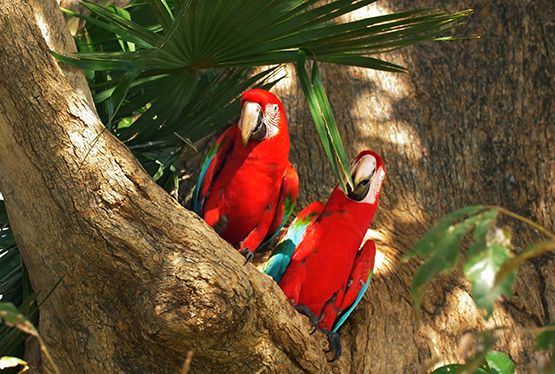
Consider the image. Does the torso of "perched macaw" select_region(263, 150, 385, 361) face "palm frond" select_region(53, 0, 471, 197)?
no

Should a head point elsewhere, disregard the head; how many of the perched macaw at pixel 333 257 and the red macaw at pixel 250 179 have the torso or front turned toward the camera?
2

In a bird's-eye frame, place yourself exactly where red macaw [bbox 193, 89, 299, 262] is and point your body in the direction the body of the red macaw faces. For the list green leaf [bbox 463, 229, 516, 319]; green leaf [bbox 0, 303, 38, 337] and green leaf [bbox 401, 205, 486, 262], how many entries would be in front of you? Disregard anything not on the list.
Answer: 3

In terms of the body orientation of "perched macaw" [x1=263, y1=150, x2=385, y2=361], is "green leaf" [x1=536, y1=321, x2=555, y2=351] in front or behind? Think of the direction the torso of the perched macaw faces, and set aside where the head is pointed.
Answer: in front

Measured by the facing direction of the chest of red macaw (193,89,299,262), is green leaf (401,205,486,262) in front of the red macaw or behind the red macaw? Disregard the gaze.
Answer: in front

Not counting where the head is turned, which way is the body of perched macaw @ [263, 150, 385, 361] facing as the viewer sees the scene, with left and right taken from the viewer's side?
facing the viewer

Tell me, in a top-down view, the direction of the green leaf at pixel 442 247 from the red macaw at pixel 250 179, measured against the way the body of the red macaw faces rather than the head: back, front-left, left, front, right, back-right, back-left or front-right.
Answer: front

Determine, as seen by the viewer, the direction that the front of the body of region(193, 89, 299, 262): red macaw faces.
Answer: toward the camera

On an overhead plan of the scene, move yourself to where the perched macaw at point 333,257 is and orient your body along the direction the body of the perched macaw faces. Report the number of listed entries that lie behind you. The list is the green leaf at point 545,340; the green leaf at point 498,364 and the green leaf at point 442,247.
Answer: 0

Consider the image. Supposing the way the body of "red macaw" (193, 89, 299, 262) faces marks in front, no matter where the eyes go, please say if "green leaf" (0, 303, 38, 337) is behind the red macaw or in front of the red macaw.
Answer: in front

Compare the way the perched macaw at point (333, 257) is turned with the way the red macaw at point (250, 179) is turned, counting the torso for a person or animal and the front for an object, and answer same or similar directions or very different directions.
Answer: same or similar directions
